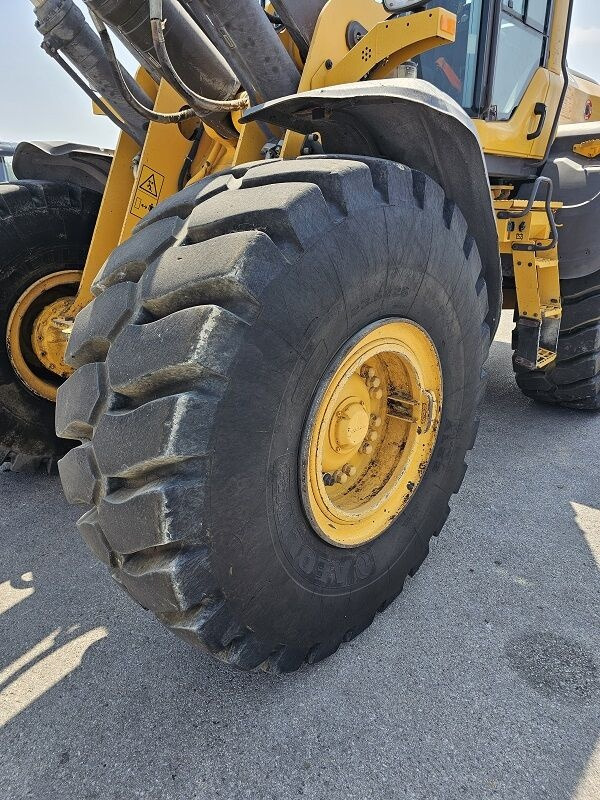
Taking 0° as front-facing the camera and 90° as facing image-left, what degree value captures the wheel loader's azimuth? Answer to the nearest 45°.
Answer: approximately 45°
